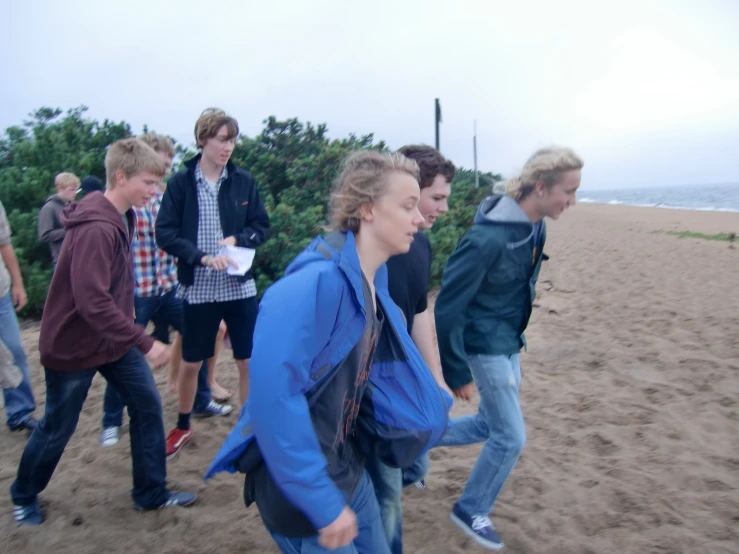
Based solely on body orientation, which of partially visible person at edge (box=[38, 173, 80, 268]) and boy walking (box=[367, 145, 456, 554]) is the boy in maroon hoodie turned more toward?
the boy walking

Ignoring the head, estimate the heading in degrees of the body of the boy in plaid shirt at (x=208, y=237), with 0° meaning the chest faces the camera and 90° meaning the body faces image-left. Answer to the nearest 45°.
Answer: approximately 0°

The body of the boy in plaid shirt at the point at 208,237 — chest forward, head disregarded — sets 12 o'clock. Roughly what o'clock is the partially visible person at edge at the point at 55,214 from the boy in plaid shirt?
The partially visible person at edge is roughly at 5 o'clock from the boy in plaid shirt.

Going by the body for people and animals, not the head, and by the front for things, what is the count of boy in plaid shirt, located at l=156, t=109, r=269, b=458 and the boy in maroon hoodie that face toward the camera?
1

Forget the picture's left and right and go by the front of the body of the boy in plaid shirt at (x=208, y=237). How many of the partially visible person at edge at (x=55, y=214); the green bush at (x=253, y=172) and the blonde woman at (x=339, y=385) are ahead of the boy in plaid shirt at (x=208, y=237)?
1

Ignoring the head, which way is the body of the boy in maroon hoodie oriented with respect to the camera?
to the viewer's right

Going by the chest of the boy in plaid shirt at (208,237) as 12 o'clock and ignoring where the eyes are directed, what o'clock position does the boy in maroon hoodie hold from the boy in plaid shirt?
The boy in maroon hoodie is roughly at 1 o'clock from the boy in plaid shirt.

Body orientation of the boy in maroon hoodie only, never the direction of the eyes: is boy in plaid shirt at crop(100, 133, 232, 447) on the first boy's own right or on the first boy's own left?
on the first boy's own left

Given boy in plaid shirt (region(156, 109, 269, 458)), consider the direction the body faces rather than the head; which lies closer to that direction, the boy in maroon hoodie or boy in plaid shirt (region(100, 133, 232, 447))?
the boy in maroon hoodie

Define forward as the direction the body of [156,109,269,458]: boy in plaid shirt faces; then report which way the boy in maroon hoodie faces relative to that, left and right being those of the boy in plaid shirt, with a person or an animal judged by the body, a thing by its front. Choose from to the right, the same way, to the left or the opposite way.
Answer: to the left

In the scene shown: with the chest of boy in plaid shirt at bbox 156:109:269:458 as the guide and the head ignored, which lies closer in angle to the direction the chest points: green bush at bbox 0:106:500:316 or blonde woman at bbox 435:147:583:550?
the blonde woman

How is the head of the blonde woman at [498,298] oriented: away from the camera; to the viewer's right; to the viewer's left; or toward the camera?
to the viewer's right

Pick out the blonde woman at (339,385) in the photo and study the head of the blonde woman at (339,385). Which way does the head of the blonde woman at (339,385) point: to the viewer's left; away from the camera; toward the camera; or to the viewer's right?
to the viewer's right
